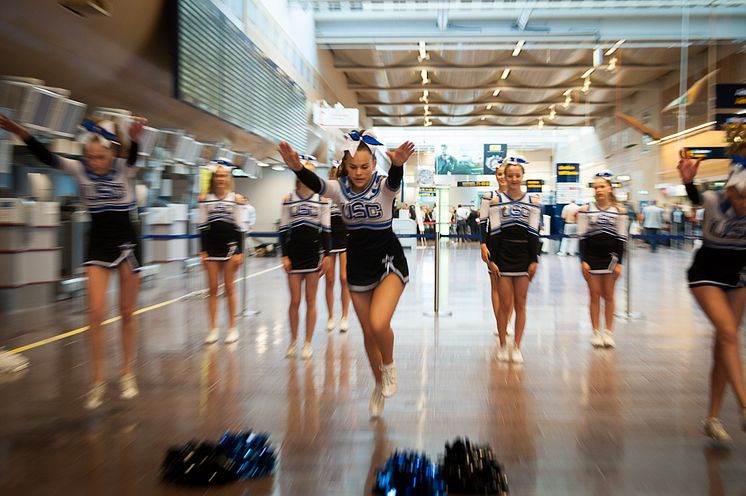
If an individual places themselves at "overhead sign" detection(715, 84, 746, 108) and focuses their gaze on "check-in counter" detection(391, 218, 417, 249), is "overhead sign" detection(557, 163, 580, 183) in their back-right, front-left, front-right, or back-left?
front-right

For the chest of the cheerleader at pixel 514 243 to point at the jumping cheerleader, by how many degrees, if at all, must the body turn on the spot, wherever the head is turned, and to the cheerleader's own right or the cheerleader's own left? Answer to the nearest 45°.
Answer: approximately 45° to the cheerleader's own right

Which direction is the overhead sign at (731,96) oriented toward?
toward the camera

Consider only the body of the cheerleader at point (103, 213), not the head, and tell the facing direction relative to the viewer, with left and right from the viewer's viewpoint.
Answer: facing the viewer

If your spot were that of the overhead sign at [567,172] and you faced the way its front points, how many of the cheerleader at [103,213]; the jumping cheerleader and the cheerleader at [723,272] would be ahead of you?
3

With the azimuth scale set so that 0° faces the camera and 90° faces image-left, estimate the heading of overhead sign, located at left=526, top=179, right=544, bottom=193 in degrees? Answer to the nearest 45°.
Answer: approximately 0°

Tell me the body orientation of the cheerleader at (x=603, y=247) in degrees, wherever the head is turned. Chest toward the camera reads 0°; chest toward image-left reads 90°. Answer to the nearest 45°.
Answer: approximately 0°

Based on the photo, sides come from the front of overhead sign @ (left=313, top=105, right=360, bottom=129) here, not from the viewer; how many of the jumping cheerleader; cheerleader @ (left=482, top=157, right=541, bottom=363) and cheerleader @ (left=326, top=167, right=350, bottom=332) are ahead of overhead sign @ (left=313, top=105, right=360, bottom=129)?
3

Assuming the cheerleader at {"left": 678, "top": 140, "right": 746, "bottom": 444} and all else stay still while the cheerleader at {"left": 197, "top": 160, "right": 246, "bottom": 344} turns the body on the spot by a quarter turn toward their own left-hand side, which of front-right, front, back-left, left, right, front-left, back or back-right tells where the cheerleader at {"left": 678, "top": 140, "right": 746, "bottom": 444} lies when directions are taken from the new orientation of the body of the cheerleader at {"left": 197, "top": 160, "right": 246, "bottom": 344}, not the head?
front-right

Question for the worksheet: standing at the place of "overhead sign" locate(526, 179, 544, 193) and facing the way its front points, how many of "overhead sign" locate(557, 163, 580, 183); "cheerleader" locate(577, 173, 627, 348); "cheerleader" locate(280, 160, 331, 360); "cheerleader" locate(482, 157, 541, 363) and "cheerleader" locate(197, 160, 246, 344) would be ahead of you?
4

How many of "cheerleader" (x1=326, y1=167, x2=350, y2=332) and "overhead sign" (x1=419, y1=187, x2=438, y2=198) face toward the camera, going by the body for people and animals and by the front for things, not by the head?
2

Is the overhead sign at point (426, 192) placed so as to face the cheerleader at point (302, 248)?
yes
